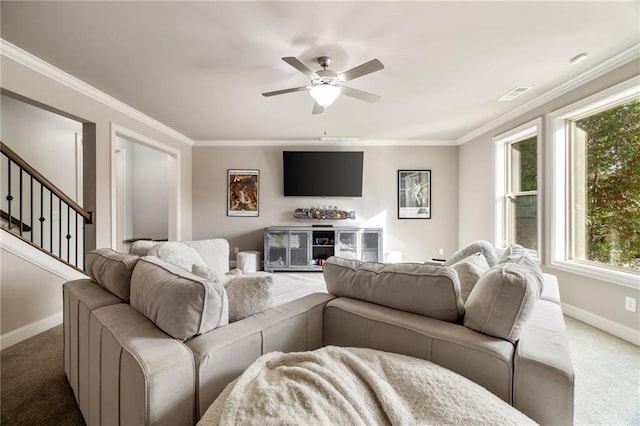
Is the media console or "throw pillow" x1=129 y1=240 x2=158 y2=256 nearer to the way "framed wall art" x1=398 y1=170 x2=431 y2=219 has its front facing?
the throw pillow

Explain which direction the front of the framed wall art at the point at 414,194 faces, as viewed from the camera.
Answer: facing the viewer

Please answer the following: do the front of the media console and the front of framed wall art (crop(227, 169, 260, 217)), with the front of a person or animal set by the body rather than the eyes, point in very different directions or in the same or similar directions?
same or similar directions

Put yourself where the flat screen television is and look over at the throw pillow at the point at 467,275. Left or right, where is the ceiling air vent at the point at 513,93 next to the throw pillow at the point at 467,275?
left

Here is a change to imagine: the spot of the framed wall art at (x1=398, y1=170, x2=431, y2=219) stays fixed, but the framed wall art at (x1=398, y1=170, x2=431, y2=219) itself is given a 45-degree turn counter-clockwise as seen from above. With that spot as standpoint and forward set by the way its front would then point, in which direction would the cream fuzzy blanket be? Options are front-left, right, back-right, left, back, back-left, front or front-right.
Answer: front-right

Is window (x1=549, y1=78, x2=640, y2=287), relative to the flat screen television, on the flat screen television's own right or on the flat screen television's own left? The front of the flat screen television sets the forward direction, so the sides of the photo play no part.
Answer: on the flat screen television's own left

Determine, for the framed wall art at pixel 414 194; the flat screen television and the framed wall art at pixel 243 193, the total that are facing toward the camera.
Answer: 3

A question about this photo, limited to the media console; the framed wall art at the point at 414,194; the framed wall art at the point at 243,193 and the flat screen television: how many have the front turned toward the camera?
4

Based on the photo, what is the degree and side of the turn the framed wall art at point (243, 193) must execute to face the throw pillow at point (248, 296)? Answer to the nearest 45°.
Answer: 0° — it already faces it

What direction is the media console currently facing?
toward the camera

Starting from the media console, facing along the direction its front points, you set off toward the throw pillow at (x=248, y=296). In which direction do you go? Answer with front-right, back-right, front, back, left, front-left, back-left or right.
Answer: front

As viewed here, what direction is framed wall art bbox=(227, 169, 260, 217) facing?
toward the camera

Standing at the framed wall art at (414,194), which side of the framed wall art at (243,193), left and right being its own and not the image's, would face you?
left

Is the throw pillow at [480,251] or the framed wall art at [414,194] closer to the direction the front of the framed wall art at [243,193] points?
the throw pillow

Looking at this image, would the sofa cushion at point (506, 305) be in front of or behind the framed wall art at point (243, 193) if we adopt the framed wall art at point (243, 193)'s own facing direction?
in front

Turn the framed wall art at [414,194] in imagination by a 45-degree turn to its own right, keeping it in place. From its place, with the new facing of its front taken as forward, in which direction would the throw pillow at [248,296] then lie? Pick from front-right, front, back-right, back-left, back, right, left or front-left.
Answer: front-left
